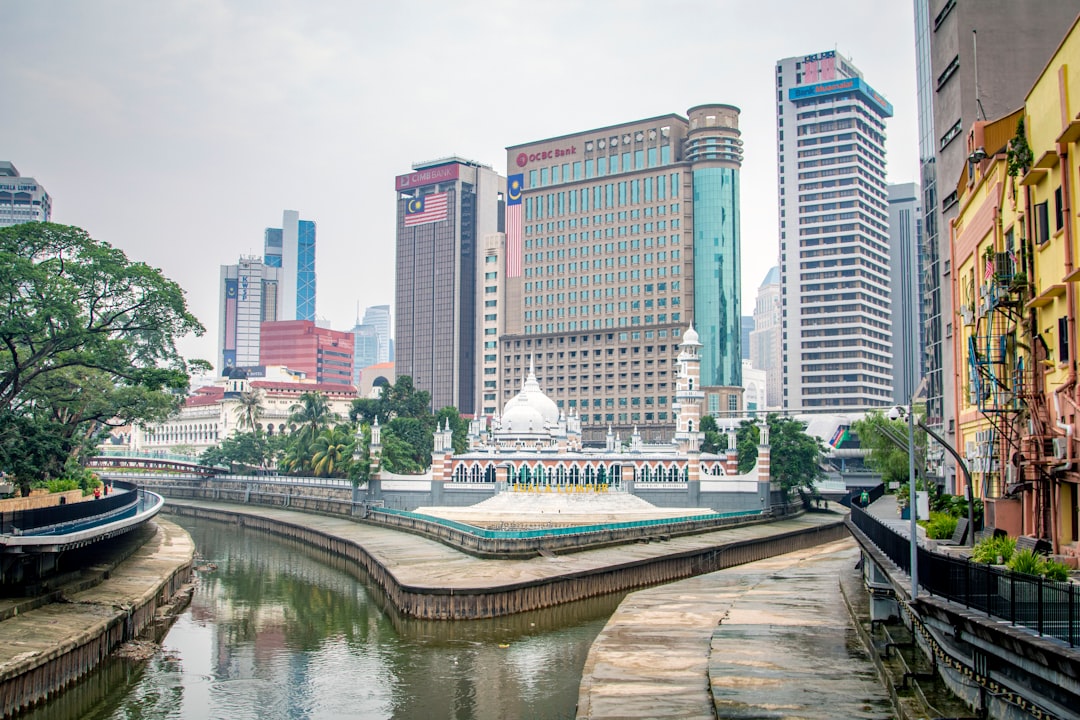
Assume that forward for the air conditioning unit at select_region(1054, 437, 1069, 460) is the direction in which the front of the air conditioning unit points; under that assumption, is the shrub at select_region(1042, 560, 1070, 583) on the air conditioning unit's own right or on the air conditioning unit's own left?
on the air conditioning unit's own left

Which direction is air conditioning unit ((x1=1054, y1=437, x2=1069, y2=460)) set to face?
to the viewer's left

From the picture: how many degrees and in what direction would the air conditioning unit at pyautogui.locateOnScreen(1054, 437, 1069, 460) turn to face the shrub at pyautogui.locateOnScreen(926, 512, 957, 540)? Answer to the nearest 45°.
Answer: approximately 45° to its right
